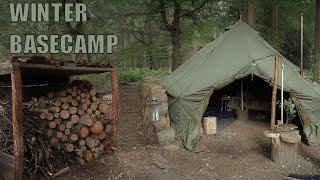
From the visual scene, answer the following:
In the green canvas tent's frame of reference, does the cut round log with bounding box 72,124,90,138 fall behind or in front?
in front

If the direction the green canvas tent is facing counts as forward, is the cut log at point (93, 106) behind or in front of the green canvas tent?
in front

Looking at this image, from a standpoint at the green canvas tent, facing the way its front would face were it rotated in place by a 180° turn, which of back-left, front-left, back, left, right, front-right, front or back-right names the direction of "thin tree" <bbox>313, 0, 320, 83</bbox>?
front-right

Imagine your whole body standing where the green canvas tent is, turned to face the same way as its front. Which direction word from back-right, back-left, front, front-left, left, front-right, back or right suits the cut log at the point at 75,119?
front-right

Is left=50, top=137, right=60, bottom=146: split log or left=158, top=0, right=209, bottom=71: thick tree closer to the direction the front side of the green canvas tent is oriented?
the split log

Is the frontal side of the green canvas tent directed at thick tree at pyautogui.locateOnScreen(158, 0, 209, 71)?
no

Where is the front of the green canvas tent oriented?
toward the camera

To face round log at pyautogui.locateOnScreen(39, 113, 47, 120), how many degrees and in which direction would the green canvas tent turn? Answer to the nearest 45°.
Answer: approximately 45° to its right

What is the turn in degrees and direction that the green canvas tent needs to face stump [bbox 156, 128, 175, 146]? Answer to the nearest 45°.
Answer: approximately 45° to its right

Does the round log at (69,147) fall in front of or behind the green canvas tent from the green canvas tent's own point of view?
in front

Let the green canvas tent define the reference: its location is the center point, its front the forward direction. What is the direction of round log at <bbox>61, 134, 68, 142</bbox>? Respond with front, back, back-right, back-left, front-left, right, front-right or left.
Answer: front-right

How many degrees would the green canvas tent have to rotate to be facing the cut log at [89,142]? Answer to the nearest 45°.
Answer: approximately 45° to its right
